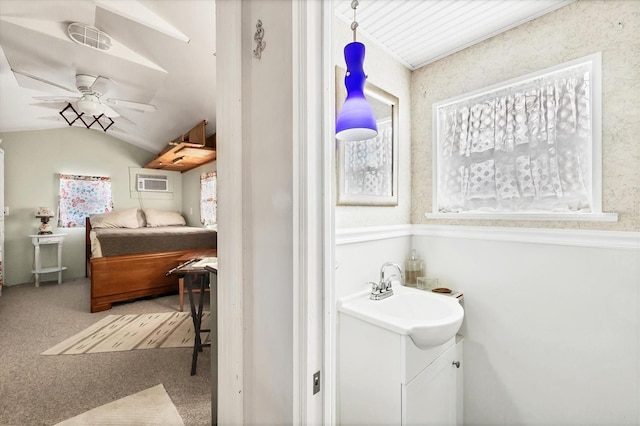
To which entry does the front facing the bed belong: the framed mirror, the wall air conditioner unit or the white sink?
the wall air conditioner unit

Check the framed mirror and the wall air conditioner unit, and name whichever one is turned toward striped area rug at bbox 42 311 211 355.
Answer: the wall air conditioner unit

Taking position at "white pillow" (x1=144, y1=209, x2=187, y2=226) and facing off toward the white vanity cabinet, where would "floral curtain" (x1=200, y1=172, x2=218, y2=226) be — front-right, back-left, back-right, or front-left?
front-left

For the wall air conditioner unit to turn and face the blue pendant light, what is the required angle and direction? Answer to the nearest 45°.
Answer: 0° — it already faces it

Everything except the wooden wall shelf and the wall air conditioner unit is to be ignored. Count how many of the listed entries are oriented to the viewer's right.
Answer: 0

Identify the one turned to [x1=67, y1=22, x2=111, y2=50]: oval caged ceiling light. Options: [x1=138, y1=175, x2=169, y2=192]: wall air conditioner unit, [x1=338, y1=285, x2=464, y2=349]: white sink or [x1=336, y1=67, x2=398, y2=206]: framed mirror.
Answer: the wall air conditioner unit

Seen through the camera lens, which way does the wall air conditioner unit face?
facing the viewer

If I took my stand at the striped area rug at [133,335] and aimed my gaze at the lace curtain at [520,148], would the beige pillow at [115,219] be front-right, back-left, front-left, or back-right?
back-left

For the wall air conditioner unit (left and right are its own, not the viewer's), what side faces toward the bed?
front

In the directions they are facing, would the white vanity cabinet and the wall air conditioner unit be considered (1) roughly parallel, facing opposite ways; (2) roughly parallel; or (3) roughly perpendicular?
roughly parallel

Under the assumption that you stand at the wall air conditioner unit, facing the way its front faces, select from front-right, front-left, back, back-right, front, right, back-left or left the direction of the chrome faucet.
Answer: front

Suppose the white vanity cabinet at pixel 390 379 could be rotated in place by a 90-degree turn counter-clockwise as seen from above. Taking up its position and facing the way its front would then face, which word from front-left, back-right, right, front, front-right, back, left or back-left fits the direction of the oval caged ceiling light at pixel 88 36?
back-left

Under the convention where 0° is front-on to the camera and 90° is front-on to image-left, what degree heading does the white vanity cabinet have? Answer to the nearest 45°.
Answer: approximately 315°
